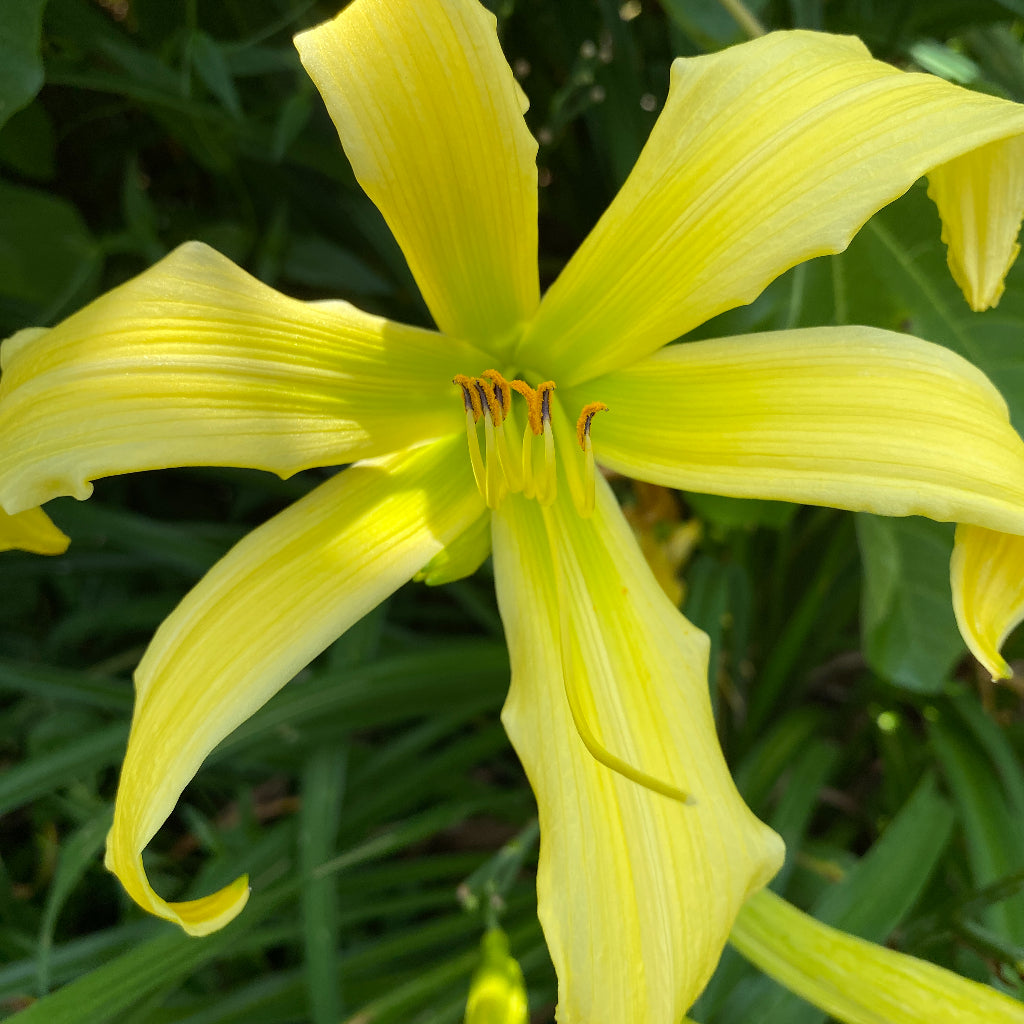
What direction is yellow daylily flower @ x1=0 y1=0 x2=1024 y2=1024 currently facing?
toward the camera
